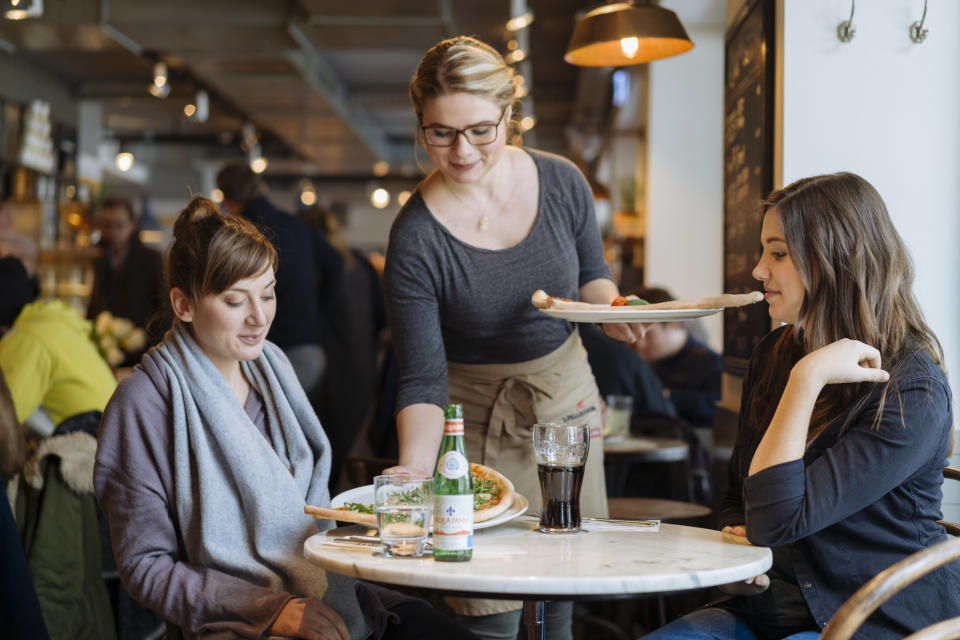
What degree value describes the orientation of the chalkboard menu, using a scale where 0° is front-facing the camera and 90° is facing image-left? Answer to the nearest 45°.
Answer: approximately 45°

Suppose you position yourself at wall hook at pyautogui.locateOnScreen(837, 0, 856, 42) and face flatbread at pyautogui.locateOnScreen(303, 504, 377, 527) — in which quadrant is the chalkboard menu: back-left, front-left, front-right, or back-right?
back-right

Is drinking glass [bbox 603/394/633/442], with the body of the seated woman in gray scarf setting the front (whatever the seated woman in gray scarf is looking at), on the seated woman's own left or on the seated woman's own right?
on the seated woman's own left

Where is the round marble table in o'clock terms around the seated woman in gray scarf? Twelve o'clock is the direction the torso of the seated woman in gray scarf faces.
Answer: The round marble table is roughly at 12 o'clock from the seated woman in gray scarf.

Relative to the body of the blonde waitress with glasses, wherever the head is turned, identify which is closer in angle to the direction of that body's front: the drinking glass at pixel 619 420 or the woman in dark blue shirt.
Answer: the woman in dark blue shirt

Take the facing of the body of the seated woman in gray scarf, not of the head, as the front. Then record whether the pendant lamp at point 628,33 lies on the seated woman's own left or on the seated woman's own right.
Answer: on the seated woman's own left

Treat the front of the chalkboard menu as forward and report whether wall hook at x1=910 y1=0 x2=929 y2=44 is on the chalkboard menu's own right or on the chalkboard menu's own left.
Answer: on the chalkboard menu's own left

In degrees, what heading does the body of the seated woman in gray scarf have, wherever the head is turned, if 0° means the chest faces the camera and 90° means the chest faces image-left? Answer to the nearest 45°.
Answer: approximately 315°

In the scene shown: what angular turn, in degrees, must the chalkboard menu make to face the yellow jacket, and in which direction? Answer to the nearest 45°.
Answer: approximately 45° to its right
